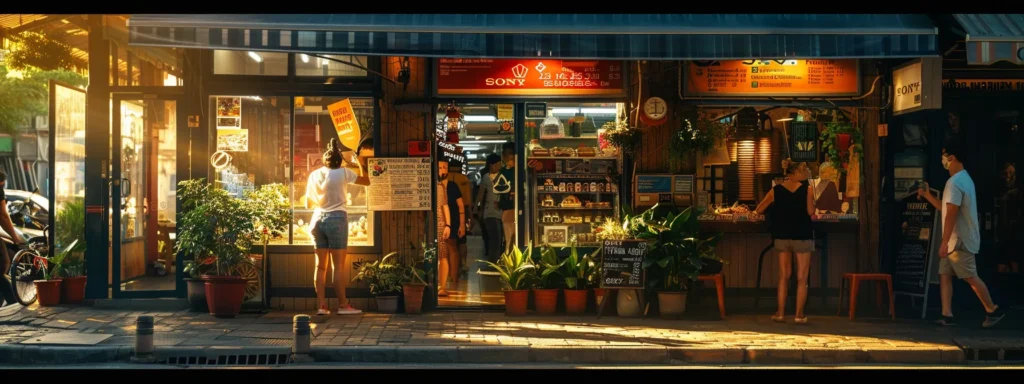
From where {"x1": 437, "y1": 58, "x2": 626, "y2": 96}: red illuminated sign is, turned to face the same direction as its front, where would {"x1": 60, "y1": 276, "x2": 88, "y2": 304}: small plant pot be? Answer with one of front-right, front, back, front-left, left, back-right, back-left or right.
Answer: right

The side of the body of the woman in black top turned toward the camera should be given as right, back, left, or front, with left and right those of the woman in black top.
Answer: back

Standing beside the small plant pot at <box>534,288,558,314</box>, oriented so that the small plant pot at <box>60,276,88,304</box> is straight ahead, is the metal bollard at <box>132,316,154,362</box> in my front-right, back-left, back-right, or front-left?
front-left

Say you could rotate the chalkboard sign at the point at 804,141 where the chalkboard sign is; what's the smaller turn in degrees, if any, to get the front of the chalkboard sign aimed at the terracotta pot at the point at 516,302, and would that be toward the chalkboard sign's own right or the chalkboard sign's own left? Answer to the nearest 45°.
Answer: approximately 45° to the chalkboard sign's own right

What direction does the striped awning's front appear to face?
toward the camera

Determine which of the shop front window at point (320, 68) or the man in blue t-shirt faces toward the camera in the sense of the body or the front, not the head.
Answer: the shop front window

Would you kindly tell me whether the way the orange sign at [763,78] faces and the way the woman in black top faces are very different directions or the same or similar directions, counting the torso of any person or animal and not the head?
very different directions

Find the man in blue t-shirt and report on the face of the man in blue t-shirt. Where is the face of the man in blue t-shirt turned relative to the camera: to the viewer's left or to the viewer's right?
to the viewer's left

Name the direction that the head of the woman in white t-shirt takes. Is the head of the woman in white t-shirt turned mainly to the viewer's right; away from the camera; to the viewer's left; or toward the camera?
away from the camera

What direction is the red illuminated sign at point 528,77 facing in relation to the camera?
toward the camera

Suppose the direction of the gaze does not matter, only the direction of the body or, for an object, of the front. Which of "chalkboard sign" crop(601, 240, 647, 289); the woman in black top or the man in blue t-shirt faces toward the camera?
the chalkboard sign

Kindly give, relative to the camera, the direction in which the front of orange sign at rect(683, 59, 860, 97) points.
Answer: facing the viewer

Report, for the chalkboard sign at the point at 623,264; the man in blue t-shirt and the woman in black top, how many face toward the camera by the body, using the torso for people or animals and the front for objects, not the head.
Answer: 1

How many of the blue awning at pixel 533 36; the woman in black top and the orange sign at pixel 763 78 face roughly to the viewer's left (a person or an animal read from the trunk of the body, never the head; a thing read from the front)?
0
